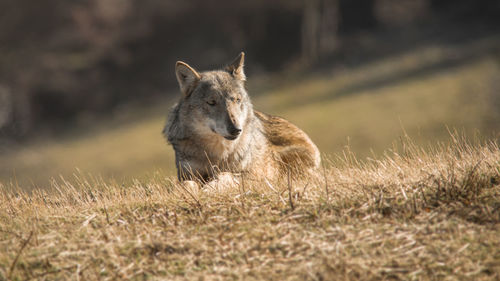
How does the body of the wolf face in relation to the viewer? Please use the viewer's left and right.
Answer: facing the viewer and to the left of the viewer
